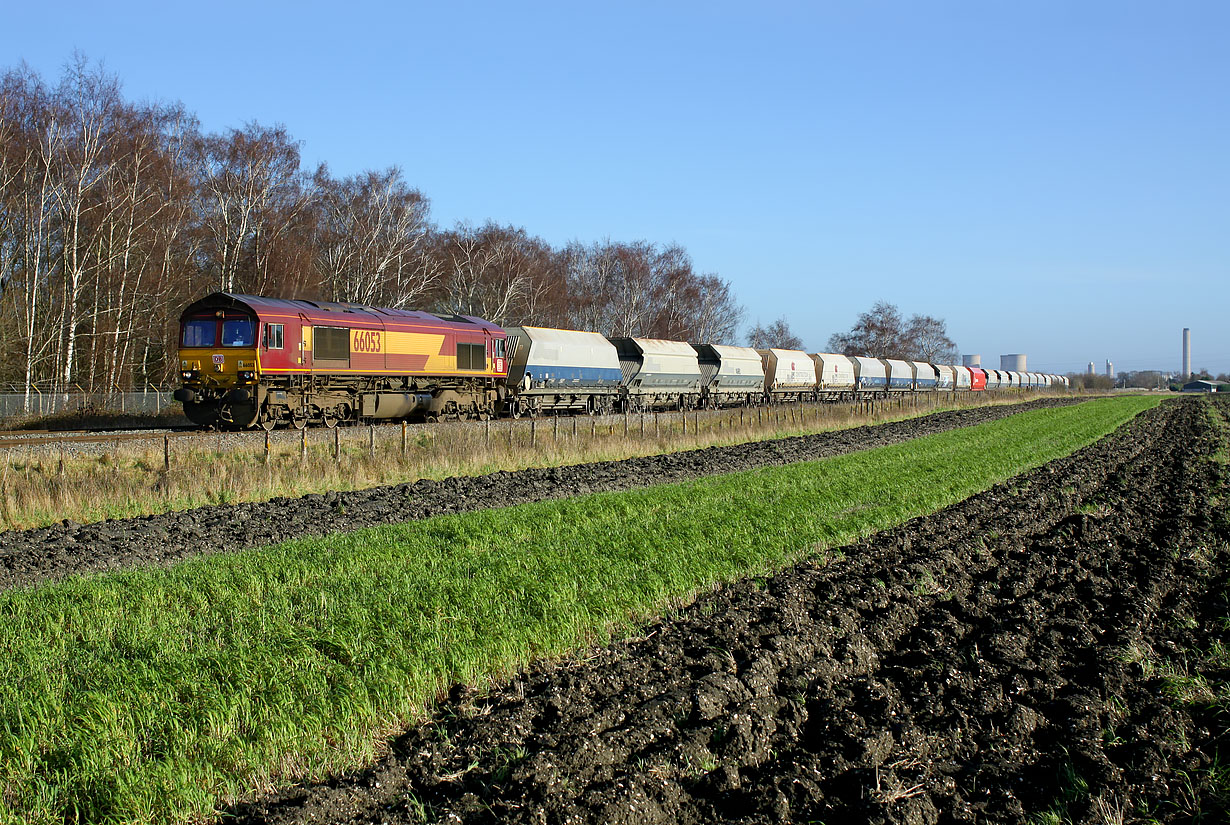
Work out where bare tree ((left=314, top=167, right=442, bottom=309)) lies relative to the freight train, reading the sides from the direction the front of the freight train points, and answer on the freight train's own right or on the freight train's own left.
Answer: on the freight train's own right

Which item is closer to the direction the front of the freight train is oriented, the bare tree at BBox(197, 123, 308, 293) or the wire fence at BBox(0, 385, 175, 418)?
the wire fence

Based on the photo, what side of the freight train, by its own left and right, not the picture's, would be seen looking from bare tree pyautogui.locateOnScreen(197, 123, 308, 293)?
right

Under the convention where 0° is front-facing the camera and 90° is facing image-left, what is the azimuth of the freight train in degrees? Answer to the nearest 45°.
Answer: approximately 45°
